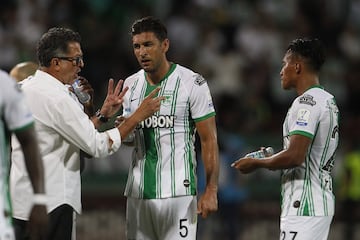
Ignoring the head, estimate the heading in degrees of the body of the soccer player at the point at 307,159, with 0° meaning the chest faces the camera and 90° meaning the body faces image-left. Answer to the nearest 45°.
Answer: approximately 90°

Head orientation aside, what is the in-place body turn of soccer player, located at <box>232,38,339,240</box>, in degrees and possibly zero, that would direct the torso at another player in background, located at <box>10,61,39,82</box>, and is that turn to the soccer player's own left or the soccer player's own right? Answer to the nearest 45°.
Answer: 0° — they already face them

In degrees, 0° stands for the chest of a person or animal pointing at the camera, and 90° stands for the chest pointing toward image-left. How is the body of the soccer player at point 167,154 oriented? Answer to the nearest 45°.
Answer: approximately 45°

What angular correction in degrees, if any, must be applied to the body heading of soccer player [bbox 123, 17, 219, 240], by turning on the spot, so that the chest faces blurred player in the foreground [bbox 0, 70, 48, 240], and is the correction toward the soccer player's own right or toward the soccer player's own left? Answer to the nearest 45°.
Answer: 0° — they already face them

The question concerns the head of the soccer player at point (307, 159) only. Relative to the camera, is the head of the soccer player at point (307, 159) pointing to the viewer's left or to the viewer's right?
to the viewer's left
